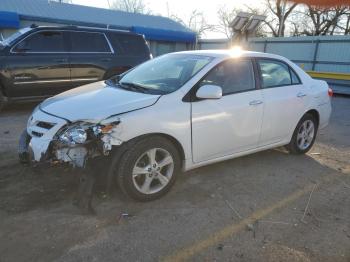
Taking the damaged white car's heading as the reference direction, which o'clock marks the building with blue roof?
The building with blue roof is roughly at 4 o'clock from the damaged white car.

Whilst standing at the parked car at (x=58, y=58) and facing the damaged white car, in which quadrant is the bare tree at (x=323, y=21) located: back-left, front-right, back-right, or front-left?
back-left

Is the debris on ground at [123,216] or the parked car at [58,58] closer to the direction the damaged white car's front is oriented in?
the debris on ground

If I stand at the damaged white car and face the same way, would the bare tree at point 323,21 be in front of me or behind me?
behind

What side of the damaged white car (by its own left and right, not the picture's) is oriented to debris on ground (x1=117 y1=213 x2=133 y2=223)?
front

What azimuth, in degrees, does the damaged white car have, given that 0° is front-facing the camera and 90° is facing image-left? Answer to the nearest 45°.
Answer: approximately 45°

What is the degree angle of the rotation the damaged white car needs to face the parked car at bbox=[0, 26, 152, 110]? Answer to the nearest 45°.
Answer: approximately 90° to its right

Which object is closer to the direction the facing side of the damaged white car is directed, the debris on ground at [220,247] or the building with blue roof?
the debris on ground

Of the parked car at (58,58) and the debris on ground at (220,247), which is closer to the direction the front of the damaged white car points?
the debris on ground

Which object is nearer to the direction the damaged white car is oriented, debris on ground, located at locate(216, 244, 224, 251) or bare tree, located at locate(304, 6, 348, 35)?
the debris on ground
